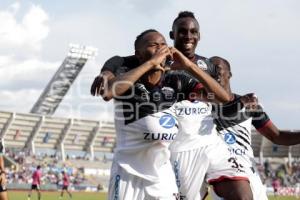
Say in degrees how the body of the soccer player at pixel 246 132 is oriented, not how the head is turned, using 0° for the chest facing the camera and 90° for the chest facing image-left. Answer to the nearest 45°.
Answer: approximately 45°

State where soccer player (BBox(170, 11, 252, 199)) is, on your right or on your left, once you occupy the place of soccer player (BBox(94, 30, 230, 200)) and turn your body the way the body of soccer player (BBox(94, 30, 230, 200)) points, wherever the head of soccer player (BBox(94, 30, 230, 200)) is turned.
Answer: on your left

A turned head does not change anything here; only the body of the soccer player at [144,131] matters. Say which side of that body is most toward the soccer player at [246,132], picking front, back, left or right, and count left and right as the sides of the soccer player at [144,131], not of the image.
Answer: left

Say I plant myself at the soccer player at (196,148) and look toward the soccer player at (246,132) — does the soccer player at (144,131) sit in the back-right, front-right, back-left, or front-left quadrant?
back-right
